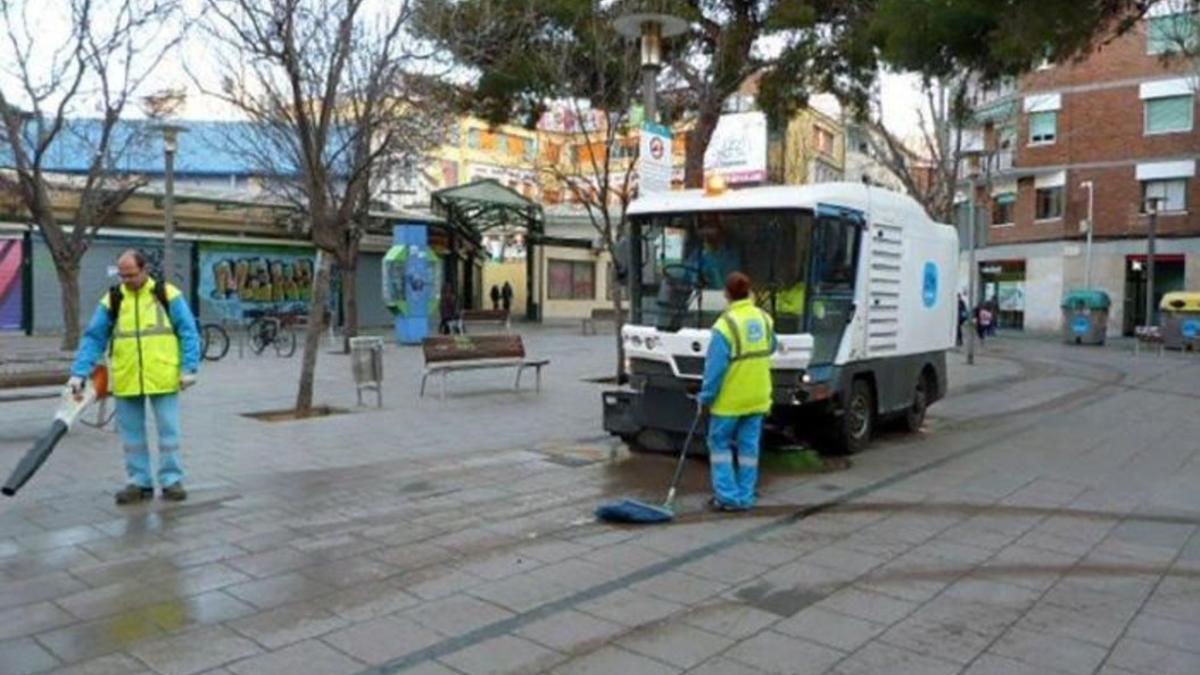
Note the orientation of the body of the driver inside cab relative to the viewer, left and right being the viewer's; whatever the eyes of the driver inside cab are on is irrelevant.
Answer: facing the viewer and to the left of the viewer

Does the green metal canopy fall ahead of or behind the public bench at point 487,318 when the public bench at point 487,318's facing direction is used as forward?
behind

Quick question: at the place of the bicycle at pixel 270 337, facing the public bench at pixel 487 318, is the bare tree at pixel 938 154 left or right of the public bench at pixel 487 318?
right

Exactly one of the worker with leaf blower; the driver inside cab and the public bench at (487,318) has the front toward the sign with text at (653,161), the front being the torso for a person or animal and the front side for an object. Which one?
the public bench

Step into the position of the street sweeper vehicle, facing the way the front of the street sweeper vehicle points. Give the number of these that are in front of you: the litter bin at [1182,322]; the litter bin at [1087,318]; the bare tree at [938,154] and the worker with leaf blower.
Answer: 1

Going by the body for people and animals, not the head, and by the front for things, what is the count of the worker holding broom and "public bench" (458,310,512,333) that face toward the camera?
1

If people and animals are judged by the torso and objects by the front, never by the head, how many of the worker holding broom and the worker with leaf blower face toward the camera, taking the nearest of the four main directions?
1

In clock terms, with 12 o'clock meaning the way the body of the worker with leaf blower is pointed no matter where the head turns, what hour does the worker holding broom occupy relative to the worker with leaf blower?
The worker holding broom is roughly at 10 o'clock from the worker with leaf blower.

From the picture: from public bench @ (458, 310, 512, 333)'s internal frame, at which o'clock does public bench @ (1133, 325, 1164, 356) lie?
public bench @ (1133, 325, 1164, 356) is roughly at 9 o'clock from public bench @ (458, 310, 512, 333).

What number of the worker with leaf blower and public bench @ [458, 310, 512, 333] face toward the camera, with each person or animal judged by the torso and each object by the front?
2

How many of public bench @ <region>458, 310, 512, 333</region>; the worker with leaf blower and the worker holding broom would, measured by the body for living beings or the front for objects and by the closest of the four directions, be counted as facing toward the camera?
2

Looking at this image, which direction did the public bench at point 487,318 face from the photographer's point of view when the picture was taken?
facing the viewer

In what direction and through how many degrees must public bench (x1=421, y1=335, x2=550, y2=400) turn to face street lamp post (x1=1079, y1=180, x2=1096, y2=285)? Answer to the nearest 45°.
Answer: approximately 90° to its left
